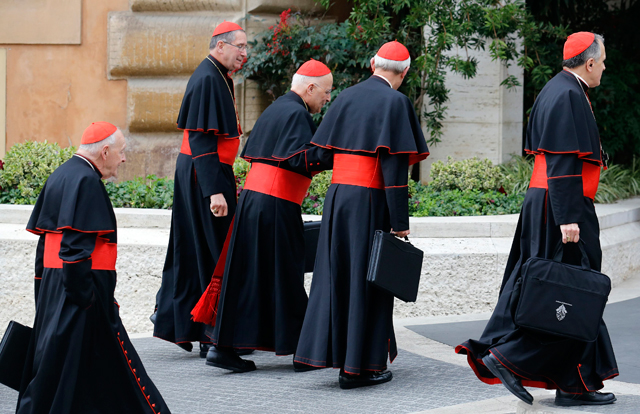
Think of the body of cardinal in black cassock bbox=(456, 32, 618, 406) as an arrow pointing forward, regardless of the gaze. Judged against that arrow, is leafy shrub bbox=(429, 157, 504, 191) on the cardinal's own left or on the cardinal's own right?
on the cardinal's own left

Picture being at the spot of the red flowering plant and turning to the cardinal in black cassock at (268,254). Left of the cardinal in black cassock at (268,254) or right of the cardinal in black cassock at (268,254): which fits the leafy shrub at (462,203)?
left

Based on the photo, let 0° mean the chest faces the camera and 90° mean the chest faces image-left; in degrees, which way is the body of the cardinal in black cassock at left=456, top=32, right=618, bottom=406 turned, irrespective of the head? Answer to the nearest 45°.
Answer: approximately 270°

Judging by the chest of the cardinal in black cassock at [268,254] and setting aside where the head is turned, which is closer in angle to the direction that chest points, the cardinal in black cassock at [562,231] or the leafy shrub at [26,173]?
the cardinal in black cassock

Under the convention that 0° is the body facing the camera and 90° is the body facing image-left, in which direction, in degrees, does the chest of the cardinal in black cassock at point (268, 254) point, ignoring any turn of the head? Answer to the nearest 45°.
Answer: approximately 270°

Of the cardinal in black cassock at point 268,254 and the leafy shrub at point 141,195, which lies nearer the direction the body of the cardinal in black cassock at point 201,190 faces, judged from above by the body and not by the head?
the cardinal in black cassock

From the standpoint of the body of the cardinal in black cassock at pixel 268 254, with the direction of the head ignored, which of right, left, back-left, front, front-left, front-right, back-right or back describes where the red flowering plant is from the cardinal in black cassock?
left

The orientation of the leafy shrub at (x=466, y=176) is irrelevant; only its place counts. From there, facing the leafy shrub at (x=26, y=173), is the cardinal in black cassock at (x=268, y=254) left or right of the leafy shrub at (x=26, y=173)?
left

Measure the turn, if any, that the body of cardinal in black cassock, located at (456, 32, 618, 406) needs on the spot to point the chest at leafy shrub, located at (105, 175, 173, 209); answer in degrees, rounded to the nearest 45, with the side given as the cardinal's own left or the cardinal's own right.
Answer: approximately 135° to the cardinal's own left

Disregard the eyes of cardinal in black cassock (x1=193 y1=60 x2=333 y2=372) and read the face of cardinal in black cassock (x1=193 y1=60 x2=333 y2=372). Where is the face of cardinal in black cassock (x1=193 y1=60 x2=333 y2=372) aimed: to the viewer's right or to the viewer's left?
to the viewer's right

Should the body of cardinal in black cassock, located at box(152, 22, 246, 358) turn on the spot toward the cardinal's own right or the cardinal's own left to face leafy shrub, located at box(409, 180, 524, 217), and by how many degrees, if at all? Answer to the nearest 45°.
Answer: approximately 45° to the cardinal's own left

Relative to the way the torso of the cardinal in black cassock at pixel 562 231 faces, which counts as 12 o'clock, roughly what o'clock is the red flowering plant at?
The red flowering plant is roughly at 8 o'clock from the cardinal in black cassock.

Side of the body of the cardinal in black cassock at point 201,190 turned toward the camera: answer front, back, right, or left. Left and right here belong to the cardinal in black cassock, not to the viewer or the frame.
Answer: right
